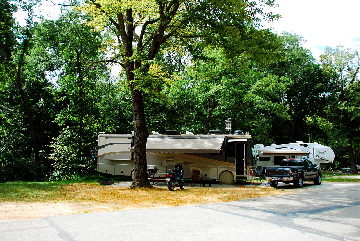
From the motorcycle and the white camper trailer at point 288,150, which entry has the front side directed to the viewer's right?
the white camper trailer

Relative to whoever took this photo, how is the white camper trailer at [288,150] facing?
facing to the right of the viewer

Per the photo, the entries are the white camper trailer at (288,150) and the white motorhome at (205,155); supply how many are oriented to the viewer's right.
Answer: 2

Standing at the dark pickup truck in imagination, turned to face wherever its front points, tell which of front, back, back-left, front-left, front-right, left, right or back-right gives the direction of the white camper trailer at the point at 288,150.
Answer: front-left

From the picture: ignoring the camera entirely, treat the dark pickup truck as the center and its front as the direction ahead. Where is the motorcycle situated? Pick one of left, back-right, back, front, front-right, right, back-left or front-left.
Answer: back

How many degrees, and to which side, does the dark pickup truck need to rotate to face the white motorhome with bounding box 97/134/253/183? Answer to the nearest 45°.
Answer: approximately 135° to its left

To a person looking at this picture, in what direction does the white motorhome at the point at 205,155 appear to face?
facing to the right of the viewer

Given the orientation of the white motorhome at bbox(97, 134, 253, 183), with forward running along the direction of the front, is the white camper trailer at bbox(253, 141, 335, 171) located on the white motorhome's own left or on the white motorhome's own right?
on the white motorhome's own left
